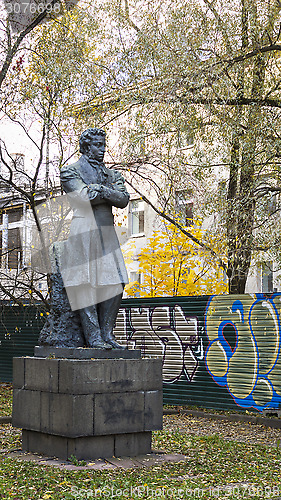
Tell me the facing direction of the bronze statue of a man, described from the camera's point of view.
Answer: facing the viewer and to the right of the viewer

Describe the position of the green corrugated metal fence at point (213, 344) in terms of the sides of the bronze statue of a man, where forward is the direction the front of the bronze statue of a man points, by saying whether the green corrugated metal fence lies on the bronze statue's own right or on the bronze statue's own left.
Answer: on the bronze statue's own left
